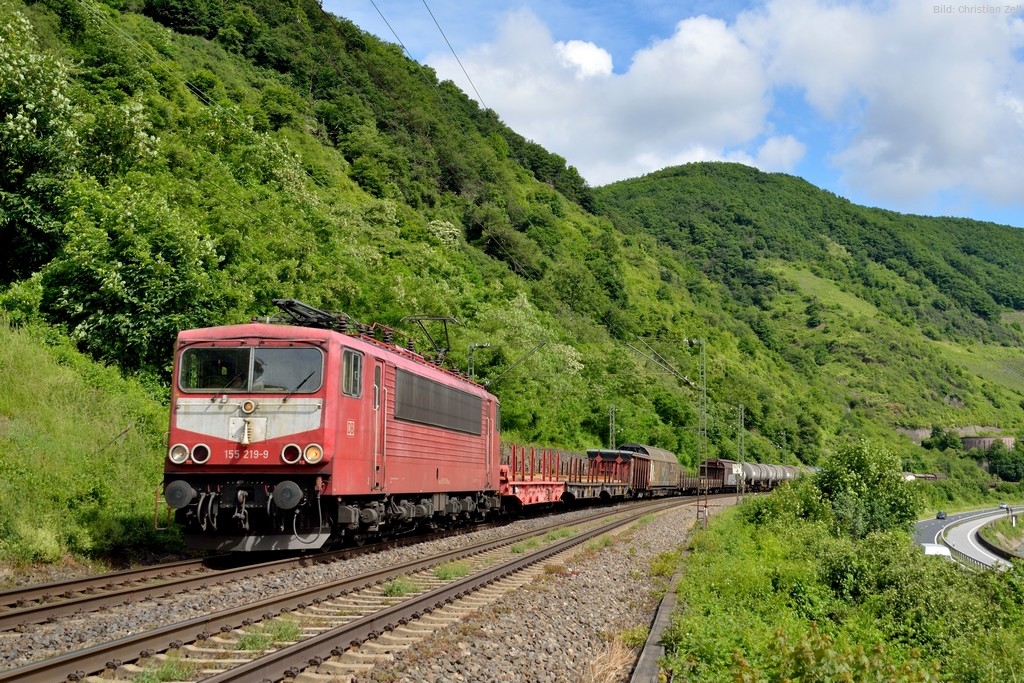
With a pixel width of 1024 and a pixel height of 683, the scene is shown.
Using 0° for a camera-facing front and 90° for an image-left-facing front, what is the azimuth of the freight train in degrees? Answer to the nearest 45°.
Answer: approximately 45°
